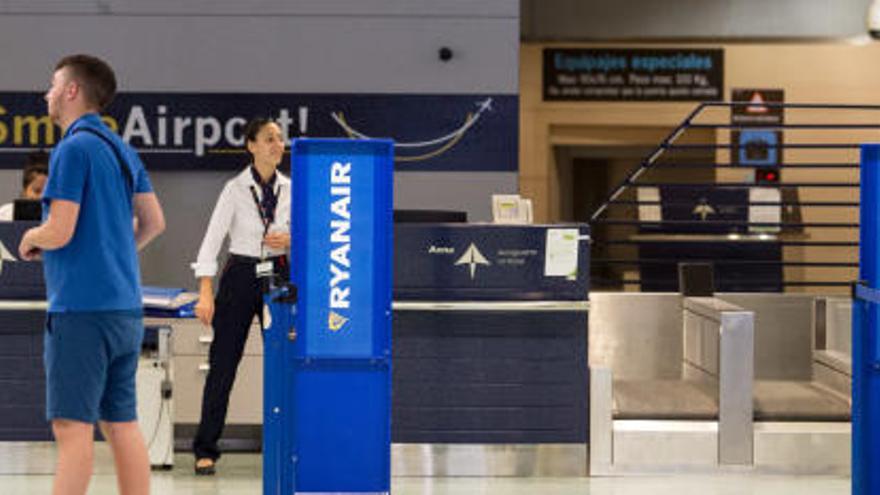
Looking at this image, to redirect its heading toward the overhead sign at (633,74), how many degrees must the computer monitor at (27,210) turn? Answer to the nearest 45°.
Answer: approximately 45° to its right

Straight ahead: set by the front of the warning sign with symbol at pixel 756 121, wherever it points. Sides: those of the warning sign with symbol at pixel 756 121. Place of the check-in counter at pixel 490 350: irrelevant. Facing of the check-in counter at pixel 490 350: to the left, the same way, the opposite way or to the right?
the same way

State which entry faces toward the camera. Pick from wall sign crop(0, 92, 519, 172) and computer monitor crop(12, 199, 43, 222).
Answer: the wall sign

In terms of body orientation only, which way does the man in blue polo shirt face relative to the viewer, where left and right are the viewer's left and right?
facing away from the viewer and to the left of the viewer

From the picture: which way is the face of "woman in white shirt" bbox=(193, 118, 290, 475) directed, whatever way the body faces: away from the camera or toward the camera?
toward the camera

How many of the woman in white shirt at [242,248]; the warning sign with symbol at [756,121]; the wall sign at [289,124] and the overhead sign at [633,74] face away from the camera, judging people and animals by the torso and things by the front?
0

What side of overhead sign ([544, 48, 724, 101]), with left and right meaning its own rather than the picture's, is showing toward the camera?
front

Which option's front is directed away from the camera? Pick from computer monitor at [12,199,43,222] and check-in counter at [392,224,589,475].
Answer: the computer monitor

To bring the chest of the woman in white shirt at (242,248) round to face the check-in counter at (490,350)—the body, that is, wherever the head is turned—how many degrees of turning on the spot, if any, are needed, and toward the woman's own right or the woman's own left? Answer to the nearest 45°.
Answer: approximately 45° to the woman's own left

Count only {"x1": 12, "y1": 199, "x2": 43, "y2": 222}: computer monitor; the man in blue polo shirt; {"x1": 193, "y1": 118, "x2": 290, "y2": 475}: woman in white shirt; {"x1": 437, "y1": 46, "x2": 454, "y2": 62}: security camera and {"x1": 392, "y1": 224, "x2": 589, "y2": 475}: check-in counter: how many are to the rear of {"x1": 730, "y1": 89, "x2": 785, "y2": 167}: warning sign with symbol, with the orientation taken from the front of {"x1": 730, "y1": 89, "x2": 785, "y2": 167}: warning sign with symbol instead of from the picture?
0

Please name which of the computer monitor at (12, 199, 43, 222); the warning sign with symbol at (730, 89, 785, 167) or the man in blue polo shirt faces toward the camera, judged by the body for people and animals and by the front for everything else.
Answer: the warning sign with symbol

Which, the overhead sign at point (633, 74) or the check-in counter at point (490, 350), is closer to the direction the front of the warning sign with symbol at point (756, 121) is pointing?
the check-in counter

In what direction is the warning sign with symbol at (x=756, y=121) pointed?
toward the camera

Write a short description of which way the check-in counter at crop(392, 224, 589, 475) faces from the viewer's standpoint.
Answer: facing the viewer

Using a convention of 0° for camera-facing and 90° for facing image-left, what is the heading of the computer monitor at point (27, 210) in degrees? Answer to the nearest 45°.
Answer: approximately 180°

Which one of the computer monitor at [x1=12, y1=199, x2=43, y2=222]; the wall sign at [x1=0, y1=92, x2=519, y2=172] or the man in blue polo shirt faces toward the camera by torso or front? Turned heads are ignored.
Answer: the wall sign

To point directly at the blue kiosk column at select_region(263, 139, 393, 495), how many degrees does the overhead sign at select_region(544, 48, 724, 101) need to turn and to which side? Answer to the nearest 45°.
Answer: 0° — it already faces it
